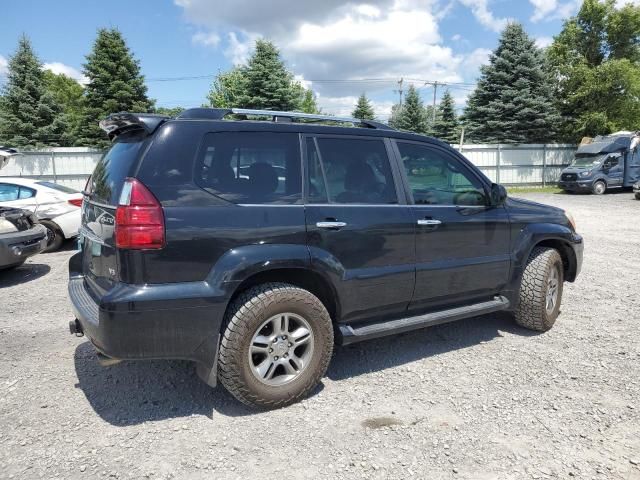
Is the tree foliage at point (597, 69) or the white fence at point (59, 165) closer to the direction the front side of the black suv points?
the tree foliage

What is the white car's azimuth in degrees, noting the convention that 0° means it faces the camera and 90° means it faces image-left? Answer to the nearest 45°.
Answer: approximately 135°

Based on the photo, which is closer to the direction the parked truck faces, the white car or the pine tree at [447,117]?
the white car

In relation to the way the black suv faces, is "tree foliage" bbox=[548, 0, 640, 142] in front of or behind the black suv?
in front

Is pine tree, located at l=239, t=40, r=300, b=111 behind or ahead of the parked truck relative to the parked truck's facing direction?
ahead

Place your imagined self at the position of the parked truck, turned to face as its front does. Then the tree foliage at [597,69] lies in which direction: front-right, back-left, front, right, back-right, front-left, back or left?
back-right

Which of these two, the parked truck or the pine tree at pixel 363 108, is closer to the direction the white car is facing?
the pine tree

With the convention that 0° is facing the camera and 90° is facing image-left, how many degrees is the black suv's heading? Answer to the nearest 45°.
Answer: approximately 225°

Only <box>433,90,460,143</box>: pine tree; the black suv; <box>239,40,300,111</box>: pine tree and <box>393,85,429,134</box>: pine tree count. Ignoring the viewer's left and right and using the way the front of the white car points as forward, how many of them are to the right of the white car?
3

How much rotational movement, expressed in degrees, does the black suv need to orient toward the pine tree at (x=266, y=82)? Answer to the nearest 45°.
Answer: approximately 45° to its left

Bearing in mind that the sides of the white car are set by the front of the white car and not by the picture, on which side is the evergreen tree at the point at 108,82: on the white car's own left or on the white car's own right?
on the white car's own right

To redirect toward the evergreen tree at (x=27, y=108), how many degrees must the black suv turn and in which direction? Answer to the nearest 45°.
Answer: approximately 90° to its left

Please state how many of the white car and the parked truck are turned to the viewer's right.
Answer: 0

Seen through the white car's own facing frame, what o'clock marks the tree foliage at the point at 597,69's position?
The tree foliage is roughly at 4 o'clock from the white car.

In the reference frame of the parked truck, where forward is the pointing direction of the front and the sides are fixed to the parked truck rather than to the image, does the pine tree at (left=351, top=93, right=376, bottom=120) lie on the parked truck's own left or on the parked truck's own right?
on the parked truck's own right

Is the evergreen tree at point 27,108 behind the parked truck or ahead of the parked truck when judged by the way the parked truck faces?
ahead

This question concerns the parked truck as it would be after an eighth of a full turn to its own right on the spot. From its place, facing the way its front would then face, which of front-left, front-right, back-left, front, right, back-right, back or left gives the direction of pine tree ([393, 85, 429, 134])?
front-right

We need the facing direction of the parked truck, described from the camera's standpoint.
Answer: facing the viewer and to the left of the viewer

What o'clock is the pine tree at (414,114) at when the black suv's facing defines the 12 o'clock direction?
The pine tree is roughly at 11 o'clock from the black suv.
